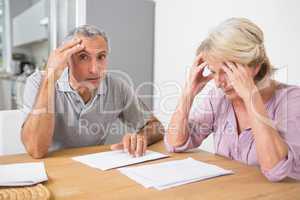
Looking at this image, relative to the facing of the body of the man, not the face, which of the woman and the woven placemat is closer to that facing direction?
the woven placemat

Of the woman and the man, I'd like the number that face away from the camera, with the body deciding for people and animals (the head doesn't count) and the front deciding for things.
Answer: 0

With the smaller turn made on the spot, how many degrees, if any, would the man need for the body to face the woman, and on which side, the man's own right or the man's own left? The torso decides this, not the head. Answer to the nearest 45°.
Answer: approximately 45° to the man's own left

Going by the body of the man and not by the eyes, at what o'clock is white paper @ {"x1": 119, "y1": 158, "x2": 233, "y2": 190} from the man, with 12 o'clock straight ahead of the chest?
The white paper is roughly at 11 o'clock from the man.

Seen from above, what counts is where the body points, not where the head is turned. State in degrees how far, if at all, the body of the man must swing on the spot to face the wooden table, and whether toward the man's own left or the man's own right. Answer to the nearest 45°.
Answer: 0° — they already face it

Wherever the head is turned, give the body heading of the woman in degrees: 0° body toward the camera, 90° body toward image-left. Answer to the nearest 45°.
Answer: approximately 45°

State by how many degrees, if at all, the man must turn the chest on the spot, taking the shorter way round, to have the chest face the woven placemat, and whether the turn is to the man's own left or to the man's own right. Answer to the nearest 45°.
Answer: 0° — they already face it
